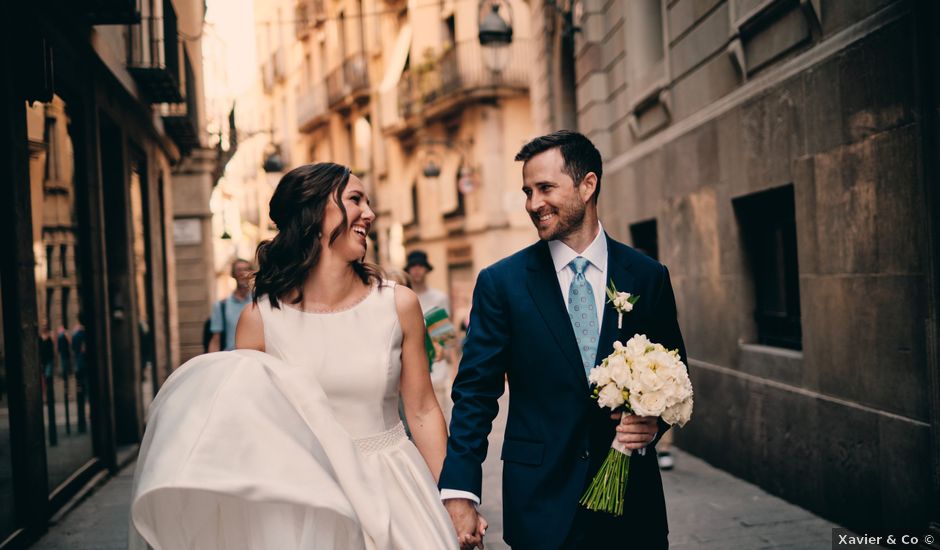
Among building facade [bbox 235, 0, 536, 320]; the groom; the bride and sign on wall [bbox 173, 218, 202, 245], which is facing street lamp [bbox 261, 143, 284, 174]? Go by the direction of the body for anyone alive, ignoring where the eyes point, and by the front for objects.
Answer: the building facade

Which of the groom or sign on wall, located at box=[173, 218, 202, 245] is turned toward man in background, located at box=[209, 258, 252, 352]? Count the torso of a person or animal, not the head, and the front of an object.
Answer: the sign on wall

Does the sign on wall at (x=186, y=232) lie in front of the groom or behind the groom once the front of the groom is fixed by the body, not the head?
behind

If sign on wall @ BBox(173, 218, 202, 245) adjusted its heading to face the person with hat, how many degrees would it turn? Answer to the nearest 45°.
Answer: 0° — it already faces them

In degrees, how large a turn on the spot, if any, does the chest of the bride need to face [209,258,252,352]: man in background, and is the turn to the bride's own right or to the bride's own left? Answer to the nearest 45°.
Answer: approximately 180°

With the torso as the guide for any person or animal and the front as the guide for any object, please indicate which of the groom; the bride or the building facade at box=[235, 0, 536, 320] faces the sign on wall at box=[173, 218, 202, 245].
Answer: the building facade

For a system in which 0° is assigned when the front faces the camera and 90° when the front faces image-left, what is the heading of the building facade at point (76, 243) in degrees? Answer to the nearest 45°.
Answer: approximately 270°

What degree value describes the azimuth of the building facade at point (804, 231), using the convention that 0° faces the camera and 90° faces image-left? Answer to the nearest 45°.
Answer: approximately 45°

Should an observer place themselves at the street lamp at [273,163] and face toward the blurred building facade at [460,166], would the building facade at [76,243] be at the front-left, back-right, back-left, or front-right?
back-right

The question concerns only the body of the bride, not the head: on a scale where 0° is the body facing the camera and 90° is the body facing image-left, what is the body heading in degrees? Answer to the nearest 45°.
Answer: approximately 0°

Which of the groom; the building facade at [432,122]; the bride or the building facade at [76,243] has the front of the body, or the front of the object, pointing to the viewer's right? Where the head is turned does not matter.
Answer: the building facade at [76,243]

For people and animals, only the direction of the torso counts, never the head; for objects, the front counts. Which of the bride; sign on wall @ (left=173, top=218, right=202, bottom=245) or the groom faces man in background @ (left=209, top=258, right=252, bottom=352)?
the sign on wall
